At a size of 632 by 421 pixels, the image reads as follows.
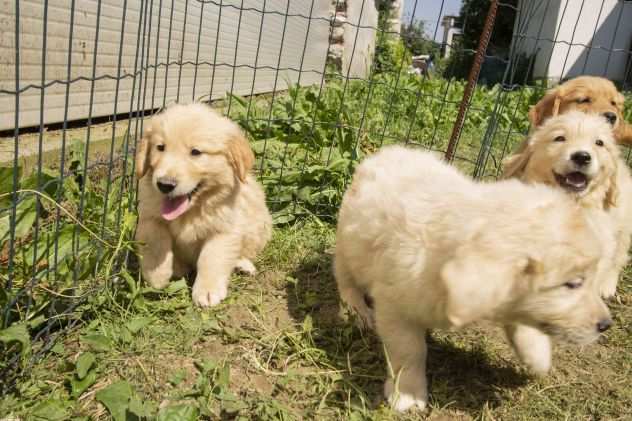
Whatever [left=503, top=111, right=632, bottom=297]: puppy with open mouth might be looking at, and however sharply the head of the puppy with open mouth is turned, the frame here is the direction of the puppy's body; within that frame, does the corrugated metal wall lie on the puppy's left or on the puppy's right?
on the puppy's right

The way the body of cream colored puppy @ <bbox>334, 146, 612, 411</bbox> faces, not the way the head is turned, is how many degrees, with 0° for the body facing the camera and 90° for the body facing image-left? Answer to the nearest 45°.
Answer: approximately 270°

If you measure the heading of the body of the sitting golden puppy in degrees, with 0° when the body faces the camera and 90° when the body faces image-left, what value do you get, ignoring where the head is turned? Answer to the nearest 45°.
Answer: approximately 45°

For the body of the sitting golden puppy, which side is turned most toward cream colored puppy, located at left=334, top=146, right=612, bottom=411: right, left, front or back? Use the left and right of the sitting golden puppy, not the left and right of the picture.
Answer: left

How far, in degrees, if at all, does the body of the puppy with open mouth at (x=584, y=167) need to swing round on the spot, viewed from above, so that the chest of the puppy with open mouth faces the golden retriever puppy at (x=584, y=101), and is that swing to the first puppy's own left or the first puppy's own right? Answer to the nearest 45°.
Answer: approximately 180°

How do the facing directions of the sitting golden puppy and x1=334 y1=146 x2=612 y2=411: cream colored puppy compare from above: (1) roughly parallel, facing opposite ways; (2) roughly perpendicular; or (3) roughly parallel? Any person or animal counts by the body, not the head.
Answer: roughly perpendicular

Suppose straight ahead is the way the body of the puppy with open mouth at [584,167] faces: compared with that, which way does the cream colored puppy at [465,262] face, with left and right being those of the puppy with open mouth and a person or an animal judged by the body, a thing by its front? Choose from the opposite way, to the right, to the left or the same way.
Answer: to the left

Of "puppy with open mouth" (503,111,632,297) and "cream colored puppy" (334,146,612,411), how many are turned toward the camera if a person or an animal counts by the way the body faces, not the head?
1
